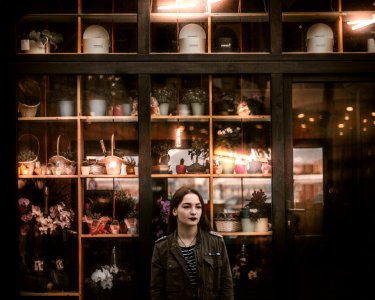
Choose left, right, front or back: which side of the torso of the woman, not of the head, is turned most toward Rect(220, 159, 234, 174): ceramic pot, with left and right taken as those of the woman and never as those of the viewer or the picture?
back

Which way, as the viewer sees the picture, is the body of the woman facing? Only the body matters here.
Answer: toward the camera

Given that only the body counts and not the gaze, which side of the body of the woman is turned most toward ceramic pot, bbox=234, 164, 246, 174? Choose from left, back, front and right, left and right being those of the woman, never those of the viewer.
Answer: back

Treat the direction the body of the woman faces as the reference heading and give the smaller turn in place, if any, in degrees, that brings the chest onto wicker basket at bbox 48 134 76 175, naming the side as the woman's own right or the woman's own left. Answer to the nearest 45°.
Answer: approximately 135° to the woman's own right

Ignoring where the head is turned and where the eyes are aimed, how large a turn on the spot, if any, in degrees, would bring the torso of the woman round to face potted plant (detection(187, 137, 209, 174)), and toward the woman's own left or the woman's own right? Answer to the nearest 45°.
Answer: approximately 180°

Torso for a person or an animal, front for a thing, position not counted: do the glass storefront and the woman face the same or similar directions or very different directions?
same or similar directions

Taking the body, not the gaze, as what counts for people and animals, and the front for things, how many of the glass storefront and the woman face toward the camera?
2

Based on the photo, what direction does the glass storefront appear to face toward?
toward the camera
